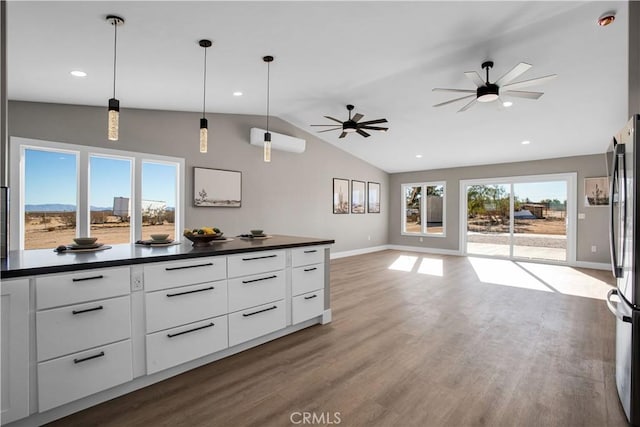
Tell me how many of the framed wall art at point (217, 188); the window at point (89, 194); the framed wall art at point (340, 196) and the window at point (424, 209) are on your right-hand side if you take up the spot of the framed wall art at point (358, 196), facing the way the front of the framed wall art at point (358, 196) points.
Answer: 3

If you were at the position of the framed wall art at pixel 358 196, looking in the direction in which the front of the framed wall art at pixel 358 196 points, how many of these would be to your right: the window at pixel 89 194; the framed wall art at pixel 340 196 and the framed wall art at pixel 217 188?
3

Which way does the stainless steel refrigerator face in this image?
to the viewer's left

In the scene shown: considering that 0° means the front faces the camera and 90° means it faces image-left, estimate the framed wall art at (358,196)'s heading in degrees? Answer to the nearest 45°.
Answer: approximately 315°

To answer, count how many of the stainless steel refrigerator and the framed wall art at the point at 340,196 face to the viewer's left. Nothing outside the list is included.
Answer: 1

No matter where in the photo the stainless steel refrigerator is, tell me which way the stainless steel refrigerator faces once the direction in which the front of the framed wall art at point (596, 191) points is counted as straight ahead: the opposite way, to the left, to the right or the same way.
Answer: to the right

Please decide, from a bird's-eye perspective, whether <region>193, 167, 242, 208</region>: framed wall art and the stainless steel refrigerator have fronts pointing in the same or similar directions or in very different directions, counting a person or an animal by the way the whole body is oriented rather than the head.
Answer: very different directions

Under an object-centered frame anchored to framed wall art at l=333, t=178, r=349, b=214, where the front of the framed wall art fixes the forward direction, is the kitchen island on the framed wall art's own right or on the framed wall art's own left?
on the framed wall art's own right

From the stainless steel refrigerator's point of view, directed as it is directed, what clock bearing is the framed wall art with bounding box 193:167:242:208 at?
The framed wall art is roughly at 12 o'clock from the stainless steel refrigerator.

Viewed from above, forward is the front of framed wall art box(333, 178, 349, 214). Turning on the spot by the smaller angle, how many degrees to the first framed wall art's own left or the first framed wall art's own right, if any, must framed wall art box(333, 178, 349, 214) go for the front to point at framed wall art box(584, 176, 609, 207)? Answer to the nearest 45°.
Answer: approximately 45° to the first framed wall art's own left
